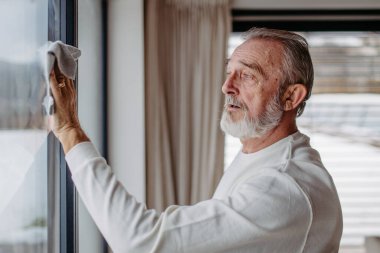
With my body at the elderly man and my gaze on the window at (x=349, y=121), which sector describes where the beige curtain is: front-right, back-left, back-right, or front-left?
front-left

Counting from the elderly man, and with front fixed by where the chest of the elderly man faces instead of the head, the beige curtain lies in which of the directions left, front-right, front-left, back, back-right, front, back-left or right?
right

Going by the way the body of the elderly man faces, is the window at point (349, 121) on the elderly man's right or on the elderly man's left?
on the elderly man's right

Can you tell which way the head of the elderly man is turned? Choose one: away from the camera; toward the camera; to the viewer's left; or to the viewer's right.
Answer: to the viewer's left

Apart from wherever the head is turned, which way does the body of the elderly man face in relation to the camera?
to the viewer's left
